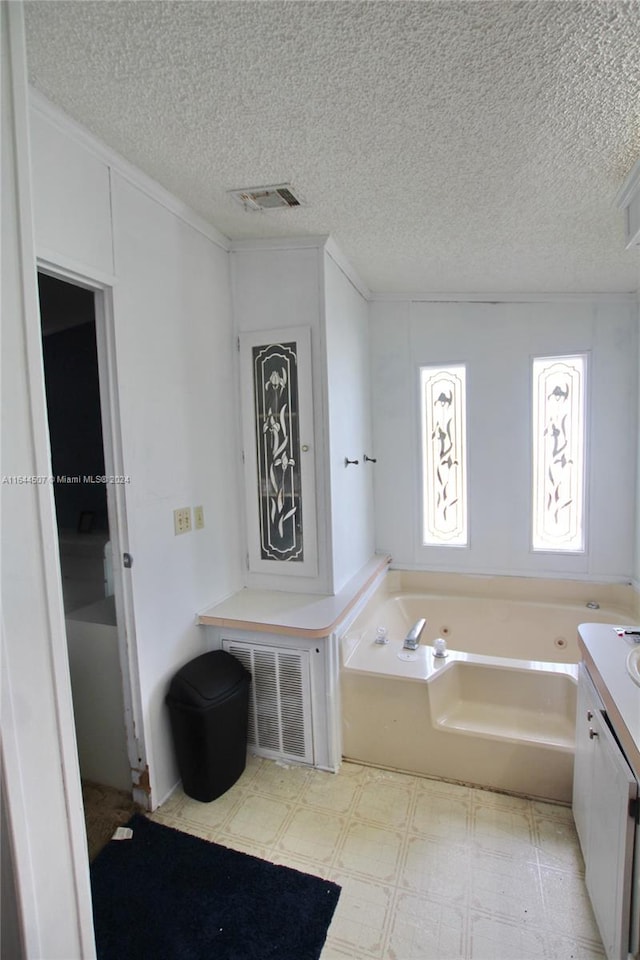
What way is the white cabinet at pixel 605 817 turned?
to the viewer's left

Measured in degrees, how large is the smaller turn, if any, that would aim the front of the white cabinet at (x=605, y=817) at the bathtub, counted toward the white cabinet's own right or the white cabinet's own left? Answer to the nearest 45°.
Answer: approximately 45° to the white cabinet's own right

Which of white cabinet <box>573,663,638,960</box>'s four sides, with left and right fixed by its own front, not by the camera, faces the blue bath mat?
front

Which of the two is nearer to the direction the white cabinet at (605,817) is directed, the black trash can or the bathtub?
the black trash can

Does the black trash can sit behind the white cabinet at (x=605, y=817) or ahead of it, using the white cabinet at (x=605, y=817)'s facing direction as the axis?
ahead
